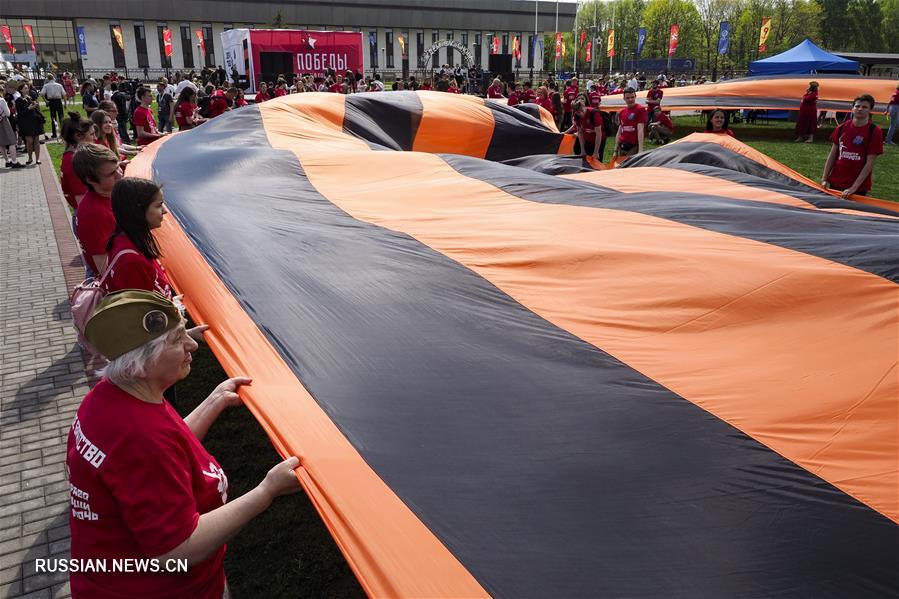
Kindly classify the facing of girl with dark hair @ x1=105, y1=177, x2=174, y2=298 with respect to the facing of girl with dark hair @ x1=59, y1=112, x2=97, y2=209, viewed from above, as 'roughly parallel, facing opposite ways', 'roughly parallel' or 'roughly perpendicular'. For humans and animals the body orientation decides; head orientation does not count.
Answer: roughly parallel

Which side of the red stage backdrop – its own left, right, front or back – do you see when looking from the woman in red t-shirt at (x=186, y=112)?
front

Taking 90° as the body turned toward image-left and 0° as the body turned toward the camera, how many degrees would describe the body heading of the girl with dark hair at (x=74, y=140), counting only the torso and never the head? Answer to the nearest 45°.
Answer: approximately 270°

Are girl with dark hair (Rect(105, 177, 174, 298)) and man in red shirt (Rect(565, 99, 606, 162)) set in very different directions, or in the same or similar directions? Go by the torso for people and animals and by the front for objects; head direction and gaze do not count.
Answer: very different directions

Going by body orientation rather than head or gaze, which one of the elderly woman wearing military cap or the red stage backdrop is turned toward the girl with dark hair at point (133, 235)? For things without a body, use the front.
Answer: the red stage backdrop

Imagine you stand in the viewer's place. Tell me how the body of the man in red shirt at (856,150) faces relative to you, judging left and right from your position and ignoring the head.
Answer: facing the viewer and to the left of the viewer

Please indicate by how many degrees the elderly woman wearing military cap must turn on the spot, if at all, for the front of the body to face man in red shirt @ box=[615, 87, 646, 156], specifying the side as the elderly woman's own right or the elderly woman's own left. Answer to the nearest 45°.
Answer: approximately 45° to the elderly woman's own left

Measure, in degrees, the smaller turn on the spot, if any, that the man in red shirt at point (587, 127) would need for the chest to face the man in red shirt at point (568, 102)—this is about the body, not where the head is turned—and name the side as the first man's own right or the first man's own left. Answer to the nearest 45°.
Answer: approximately 135° to the first man's own right

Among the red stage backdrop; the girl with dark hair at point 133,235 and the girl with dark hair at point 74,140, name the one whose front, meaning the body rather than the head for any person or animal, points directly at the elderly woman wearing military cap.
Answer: the red stage backdrop

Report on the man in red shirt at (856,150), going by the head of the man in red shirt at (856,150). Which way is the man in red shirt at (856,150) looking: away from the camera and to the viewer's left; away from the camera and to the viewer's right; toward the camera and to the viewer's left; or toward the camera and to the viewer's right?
toward the camera and to the viewer's left

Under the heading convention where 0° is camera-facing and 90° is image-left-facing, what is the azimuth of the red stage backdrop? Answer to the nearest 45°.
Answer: approximately 0°

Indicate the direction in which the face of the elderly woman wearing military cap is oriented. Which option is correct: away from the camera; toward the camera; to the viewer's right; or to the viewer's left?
to the viewer's right

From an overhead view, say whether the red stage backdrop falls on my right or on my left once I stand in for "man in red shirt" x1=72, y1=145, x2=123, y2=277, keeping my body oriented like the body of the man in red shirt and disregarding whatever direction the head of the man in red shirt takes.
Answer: on my left

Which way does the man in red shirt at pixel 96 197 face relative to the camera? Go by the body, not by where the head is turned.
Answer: to the viewer's right

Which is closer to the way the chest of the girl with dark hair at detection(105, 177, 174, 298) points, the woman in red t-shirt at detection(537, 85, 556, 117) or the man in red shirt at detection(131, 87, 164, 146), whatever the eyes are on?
the woman in red t-shirt

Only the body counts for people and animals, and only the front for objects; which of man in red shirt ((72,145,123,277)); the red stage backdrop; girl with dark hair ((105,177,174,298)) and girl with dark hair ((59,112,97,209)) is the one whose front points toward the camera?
the red stage backdrop

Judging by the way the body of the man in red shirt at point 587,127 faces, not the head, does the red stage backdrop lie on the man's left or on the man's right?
on the man's right
